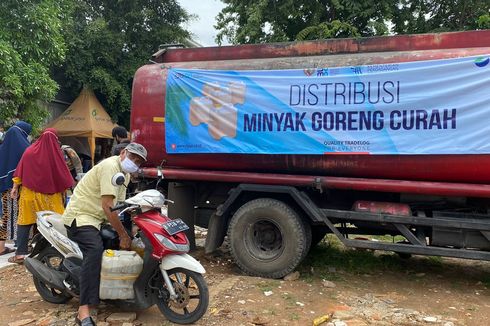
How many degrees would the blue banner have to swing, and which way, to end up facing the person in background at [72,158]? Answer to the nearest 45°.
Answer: approximately 90° to its right

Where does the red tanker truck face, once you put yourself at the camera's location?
facing to the right of the viewer

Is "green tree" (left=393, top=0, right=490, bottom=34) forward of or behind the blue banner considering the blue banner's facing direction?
behind

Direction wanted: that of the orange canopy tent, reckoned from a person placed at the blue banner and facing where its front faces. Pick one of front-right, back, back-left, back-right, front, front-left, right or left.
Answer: back-right

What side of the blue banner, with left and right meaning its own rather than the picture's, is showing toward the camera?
front

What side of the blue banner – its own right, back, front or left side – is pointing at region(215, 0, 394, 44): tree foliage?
back

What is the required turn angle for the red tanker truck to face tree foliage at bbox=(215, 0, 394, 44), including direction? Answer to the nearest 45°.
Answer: approximately 90° to its left

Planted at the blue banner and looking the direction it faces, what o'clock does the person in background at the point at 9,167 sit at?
The person in background is roughly at 3 o'clock from the blue banner.
